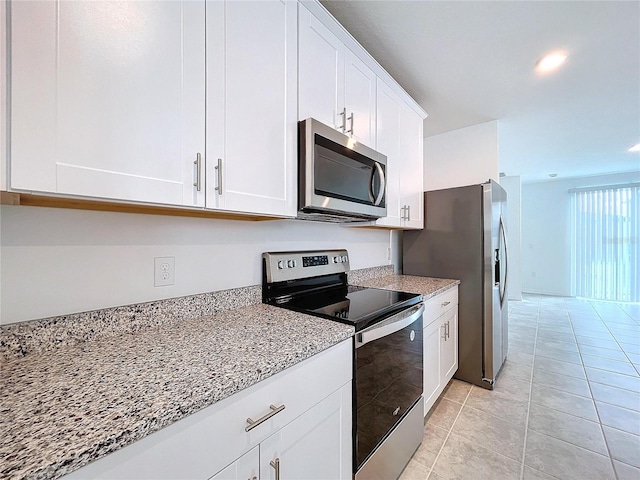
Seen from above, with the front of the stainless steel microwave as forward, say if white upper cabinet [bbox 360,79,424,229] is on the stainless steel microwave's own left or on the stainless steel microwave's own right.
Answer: on the stainless steel microwave's own left

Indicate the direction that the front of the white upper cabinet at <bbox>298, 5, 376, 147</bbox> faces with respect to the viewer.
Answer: facing the viewer and to the right of the viewer

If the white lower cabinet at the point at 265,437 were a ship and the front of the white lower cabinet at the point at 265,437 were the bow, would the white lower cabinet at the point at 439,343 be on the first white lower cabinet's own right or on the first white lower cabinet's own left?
on the first white lower cabinet's own left

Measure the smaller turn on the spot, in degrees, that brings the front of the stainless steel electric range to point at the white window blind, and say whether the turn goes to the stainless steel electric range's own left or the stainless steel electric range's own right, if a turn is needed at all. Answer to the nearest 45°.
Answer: approximately 90° to the stainless steel electric range's own left

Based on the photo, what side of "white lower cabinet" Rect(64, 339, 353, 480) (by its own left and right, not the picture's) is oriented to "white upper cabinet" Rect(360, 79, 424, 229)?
left

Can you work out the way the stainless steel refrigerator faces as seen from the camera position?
facing to the right of the viewer

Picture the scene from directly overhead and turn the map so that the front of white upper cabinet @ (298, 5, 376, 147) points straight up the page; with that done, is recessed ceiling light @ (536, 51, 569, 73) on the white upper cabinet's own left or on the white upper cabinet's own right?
on the white upper cabinet's own left

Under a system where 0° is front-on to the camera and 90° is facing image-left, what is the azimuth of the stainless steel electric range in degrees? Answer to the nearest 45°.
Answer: approximately 315°

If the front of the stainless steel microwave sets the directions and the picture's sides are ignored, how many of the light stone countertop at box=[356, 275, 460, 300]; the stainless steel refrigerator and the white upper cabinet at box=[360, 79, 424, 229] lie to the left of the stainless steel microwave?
3

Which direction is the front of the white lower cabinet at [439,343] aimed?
to the viewer's right

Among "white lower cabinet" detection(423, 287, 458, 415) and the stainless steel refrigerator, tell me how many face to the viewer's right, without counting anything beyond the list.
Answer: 2

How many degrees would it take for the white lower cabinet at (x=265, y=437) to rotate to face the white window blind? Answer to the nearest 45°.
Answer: approximately 45° to its left
